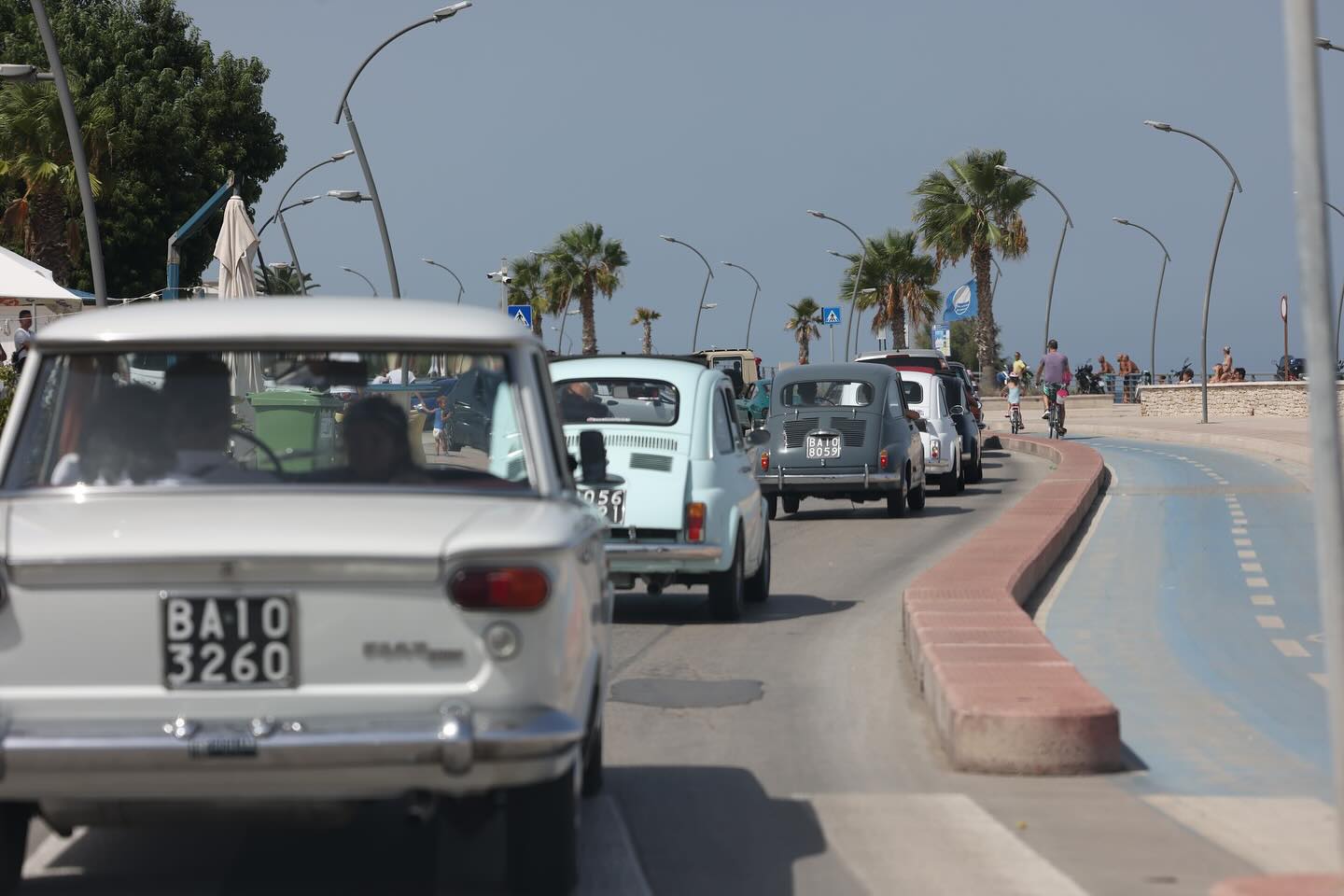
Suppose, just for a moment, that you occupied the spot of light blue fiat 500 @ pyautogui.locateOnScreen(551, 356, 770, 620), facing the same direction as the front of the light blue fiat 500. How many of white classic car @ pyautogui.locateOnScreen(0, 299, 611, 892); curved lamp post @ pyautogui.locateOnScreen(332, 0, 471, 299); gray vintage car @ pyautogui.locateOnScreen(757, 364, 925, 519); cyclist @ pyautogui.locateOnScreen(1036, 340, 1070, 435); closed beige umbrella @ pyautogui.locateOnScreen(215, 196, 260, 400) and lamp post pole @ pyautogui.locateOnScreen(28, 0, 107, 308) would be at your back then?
1

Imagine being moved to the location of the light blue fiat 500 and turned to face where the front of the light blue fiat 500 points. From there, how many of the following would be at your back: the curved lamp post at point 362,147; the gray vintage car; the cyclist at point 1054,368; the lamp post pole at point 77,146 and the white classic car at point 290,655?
1

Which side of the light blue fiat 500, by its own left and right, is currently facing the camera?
back

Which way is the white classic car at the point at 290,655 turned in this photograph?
away from the camera

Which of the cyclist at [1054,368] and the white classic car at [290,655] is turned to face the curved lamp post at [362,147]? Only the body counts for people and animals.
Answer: the white classic car

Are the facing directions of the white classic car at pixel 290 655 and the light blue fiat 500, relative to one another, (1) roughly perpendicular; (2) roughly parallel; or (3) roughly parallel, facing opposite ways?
roughly parallel

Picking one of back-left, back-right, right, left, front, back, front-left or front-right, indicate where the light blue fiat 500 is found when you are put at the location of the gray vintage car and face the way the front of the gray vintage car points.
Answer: back

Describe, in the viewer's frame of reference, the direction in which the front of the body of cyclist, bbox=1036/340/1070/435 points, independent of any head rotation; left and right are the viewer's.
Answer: facing away from the viewer

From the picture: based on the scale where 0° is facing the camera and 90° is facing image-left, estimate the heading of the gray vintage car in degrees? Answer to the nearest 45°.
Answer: approximately 180°

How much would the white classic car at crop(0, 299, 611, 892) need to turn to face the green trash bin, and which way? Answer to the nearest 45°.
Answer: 0° — it already faces it
